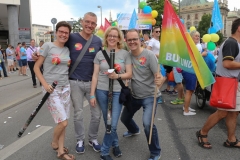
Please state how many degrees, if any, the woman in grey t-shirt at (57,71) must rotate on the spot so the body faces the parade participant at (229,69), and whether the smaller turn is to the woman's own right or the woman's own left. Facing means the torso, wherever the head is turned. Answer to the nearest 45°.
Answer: approximately 45° to the woman's own left

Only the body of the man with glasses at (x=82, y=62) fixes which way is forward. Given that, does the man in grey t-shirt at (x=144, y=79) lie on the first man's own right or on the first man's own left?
on the first man's own left

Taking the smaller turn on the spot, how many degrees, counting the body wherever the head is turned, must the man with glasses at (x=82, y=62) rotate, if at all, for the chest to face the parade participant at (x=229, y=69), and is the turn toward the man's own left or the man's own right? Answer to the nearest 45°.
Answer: approximately 90° to the man's own left

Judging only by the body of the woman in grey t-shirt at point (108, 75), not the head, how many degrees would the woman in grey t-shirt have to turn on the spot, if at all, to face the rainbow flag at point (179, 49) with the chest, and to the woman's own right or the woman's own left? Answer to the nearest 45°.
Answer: approximately 90° to the woman's own left

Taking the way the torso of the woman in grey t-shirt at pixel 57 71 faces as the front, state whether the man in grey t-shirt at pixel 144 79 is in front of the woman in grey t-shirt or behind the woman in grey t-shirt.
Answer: in front

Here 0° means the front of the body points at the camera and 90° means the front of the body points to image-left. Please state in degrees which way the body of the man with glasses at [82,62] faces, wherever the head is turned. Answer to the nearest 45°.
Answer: approximately 0°

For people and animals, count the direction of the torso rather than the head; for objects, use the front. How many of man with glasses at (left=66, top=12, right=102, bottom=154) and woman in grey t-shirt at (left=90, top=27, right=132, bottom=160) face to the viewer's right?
0
